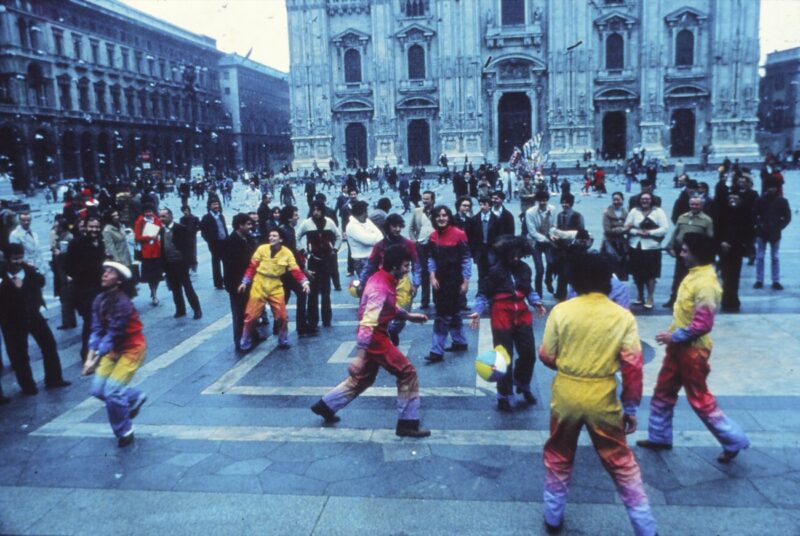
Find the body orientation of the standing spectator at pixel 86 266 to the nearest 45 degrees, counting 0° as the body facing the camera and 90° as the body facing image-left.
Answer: approximately 315°

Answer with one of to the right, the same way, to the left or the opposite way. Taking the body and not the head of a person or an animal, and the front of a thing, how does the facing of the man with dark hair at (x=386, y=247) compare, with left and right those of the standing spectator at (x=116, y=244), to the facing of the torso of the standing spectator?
to the right

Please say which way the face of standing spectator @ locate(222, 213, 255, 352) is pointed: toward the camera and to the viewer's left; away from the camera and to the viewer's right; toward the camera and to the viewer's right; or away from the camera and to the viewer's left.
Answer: toward the camera and to the viewer's right

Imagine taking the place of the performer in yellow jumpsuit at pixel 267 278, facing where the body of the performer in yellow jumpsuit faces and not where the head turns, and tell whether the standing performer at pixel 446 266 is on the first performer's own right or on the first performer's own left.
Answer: on the first performer's own left

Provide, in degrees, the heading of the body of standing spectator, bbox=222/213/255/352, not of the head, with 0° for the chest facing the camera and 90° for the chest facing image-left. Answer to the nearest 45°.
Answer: approximately 315°

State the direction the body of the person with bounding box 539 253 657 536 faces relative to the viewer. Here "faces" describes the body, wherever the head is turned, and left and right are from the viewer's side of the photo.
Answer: facing away from the viewer

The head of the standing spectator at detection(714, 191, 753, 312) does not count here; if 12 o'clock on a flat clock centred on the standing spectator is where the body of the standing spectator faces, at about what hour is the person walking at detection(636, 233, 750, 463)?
The person walking is roughly at 12 o'clock from the standing spectator.

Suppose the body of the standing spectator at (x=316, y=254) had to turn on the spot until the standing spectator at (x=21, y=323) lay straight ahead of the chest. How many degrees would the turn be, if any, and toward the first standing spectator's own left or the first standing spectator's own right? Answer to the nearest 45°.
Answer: approximately 45° to the first standing spectator's own right

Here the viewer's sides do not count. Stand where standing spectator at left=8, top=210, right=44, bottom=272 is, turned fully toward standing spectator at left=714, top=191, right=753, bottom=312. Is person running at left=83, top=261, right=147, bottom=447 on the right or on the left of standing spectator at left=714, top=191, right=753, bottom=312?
right

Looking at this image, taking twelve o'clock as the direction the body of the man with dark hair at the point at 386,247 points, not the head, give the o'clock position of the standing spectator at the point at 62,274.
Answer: The standing spectator is roughly at 4 o'clock from the man with dark hair.

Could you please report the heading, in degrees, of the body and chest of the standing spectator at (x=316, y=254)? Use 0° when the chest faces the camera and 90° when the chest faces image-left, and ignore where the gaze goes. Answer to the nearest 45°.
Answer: approximately 0°
